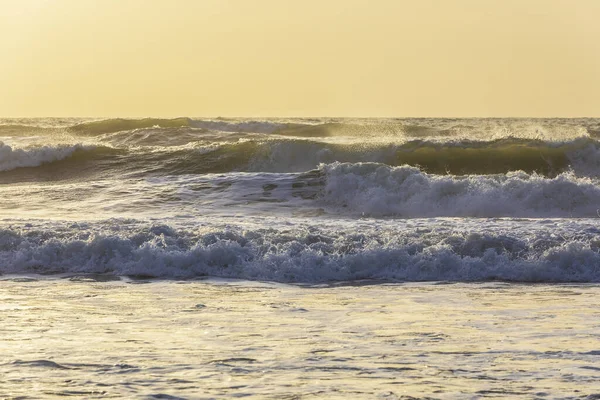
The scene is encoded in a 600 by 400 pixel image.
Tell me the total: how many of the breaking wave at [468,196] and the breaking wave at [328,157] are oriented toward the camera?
2

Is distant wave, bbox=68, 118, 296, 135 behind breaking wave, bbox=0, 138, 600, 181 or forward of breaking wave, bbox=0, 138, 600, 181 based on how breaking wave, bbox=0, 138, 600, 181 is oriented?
behind

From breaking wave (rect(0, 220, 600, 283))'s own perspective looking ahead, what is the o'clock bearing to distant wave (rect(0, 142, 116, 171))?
The distant wave is roughly at 5 o'clock from the breaking wave.

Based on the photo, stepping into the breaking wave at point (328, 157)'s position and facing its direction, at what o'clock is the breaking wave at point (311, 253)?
the breaking wave at point (311, 253) is roughly at 12 o'clock from the breaking wave at point (328, 157).

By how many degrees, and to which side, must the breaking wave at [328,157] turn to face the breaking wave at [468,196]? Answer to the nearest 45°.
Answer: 0° — it already faces it

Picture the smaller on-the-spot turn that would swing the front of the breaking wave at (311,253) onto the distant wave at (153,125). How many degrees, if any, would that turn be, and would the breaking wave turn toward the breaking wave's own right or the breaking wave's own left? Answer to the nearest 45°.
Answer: approximately 180°

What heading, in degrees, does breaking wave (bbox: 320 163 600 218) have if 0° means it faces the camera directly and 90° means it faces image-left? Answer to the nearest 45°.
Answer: approximately 0°

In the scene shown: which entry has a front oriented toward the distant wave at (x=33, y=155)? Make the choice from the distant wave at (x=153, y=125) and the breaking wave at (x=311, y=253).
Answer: the distant wave at (x=153, y=125)

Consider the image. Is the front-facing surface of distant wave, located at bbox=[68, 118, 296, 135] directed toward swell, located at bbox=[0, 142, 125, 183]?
yes
